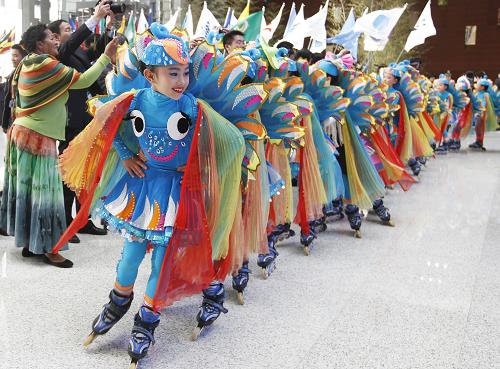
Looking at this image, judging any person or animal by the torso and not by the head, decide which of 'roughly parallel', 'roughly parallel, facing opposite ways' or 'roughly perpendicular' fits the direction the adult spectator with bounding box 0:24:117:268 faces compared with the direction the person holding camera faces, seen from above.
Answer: roughly parallel

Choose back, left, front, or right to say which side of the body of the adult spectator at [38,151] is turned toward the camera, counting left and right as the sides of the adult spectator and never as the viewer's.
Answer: right

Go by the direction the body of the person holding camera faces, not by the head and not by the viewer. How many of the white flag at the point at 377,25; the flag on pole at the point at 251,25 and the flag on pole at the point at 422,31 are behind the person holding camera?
0

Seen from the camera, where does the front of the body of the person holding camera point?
to the viewer's right

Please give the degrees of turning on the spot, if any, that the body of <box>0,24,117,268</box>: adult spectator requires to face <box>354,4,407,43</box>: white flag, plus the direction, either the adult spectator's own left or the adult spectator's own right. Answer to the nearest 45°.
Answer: approximately 45° to the adult spectator's own left

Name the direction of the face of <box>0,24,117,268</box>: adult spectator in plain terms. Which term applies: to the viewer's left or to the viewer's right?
to the viewer's right

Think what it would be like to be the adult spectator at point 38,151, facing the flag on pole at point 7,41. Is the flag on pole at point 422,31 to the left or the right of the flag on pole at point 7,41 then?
right

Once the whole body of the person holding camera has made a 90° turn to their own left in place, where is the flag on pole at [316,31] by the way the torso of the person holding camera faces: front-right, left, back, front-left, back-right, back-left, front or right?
front-right

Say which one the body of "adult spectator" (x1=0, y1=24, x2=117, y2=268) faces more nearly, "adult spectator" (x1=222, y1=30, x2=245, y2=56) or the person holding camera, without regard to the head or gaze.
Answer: the adult spectator

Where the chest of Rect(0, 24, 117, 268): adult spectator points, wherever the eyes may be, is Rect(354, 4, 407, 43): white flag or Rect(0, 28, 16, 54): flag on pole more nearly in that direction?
the white flag

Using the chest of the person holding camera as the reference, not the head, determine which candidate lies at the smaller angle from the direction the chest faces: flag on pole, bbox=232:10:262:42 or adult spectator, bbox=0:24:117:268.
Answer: the flag on pole

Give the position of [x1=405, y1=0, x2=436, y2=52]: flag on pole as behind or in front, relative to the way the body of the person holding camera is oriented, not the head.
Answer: in front

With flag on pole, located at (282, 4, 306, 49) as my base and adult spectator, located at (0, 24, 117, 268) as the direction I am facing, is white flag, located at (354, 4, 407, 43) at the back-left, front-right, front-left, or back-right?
back-left

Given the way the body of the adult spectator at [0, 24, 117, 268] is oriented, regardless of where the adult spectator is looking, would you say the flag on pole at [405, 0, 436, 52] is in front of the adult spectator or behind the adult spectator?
in front

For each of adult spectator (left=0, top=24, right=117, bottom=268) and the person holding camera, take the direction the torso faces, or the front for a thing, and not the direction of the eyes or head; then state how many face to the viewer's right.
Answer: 2

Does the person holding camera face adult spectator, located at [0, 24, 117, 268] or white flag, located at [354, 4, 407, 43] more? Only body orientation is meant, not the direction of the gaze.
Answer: the white flag

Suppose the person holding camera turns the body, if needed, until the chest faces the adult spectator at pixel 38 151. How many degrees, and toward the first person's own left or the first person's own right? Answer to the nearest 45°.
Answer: approximately 90° to the first person's own right

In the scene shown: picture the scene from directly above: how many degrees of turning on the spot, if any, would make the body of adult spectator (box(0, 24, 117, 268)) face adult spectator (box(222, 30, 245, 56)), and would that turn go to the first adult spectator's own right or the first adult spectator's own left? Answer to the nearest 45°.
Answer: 0° — they already face them
